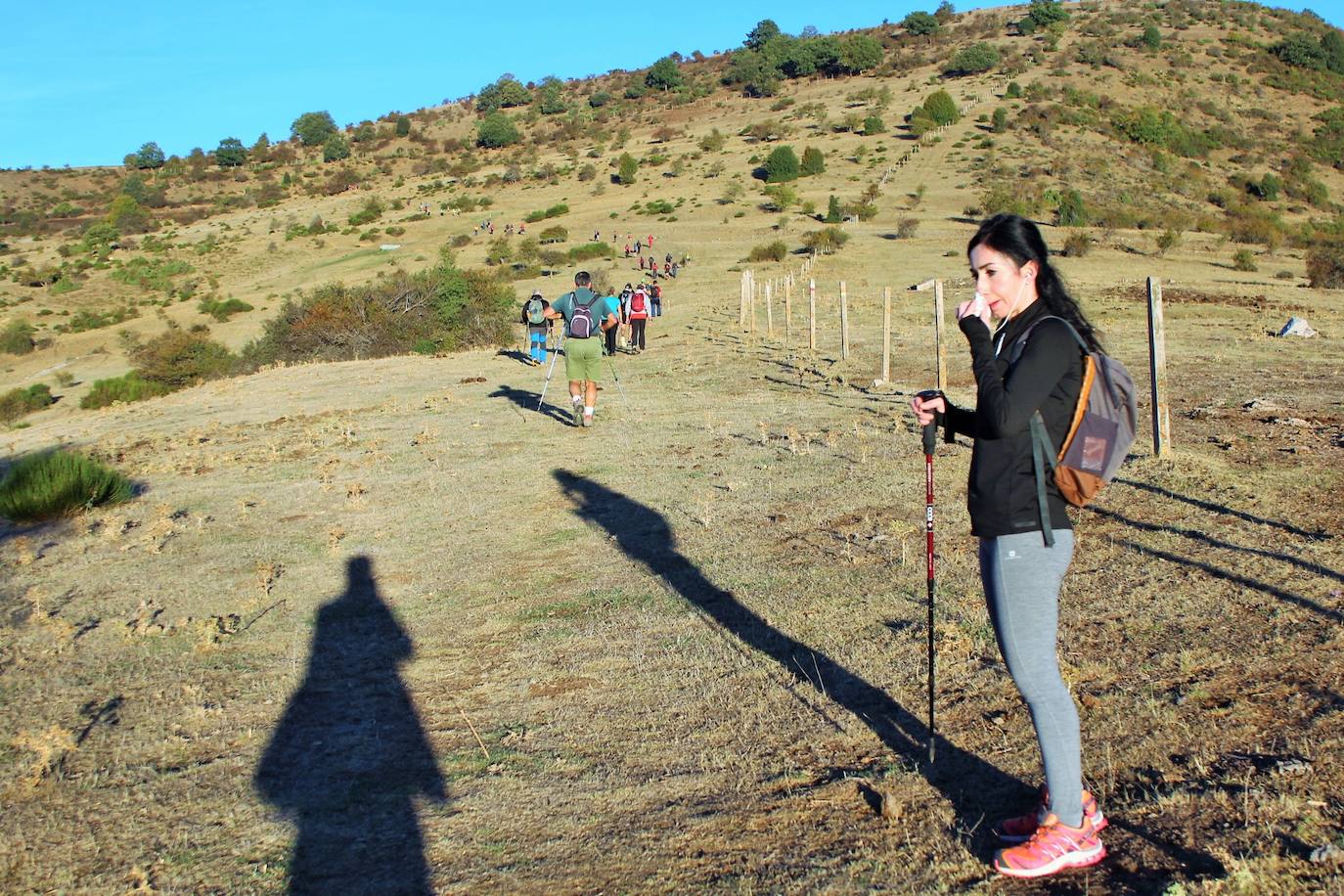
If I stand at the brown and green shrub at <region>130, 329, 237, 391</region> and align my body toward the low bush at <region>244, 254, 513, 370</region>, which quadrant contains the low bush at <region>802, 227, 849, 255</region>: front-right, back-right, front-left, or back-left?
front-left

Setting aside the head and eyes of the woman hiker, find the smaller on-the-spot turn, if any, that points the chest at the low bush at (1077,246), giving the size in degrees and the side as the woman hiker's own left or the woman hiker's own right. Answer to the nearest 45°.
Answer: approximately 90° to the woman hiker's own right

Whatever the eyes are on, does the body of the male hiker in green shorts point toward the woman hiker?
no

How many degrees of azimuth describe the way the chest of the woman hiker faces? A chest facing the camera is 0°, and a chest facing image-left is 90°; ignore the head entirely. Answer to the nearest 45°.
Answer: approximately 90°

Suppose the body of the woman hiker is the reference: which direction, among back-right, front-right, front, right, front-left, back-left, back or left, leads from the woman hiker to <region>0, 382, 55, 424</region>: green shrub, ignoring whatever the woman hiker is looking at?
front-right

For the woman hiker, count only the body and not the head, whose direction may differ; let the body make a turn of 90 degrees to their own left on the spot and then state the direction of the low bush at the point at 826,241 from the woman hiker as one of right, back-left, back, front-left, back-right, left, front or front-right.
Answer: back

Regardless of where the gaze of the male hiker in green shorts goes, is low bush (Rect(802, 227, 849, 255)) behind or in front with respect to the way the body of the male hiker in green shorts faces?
in front

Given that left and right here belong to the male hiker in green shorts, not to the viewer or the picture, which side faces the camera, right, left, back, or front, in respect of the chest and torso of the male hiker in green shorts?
back

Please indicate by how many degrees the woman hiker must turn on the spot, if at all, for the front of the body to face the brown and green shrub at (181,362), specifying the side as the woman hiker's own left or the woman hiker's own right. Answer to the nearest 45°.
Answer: approximately 45° to the woman hiker's own right

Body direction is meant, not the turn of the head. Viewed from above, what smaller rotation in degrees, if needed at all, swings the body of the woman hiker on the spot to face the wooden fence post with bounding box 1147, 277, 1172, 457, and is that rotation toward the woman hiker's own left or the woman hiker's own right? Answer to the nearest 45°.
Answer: approximately 90° to the woman hiker's own right

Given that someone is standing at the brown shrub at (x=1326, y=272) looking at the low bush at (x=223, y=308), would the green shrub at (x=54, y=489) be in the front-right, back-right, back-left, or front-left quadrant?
front-left

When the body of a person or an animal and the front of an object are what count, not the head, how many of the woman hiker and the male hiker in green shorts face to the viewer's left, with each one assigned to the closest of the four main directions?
1

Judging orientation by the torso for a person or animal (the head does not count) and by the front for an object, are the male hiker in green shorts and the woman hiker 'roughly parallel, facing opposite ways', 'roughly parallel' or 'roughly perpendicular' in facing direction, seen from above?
roughly perpendicular

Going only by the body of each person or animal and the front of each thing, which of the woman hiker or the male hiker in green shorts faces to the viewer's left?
the woman hiker

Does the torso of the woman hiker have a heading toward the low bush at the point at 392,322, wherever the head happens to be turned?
no
